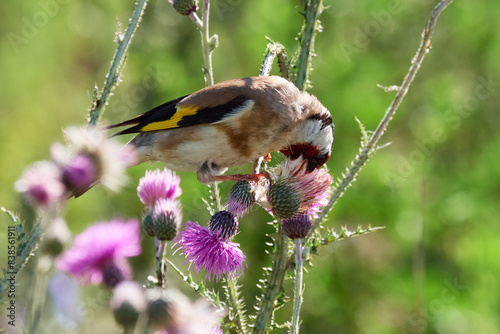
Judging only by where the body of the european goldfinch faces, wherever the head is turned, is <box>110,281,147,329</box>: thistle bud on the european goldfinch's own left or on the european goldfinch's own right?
on the european goldfinch's own right

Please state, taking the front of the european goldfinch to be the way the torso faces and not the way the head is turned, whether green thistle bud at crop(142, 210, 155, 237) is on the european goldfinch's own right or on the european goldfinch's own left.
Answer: on the european goldfinch's own right

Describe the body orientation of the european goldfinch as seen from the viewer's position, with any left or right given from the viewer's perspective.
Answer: facing to the right of the viewer

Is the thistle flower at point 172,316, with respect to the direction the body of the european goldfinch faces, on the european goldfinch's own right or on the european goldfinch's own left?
on the european goldfinch's own right

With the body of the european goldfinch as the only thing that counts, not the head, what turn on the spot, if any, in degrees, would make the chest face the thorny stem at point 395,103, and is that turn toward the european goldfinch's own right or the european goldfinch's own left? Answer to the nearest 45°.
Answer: approximately 45° to the european goldfinch's own right
